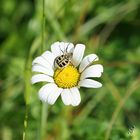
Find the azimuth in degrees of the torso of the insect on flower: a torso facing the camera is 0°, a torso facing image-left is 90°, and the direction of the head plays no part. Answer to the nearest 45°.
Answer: approximately 225°
